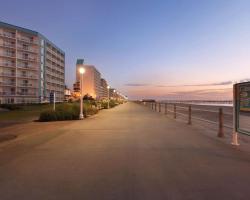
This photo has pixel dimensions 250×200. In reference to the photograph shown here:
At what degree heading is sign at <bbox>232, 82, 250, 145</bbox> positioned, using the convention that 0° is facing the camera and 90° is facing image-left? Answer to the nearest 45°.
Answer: approximately 45°
